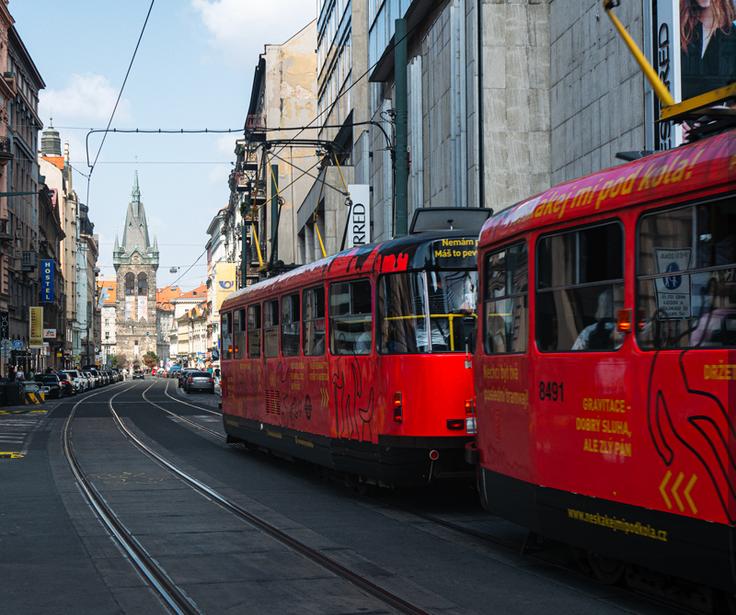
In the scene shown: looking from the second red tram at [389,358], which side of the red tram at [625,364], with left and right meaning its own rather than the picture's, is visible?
front

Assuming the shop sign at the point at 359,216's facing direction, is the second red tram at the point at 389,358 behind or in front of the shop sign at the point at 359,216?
in front

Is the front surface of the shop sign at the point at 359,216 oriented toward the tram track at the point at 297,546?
yes

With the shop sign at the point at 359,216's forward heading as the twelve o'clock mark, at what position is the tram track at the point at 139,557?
The tram track is roughly at 12 o'clock from the shop sign.

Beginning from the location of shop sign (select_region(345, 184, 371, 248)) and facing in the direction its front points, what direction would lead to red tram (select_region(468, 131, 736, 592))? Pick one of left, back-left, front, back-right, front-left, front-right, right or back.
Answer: front

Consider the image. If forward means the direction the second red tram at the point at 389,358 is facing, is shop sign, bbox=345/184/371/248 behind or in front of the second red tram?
in front

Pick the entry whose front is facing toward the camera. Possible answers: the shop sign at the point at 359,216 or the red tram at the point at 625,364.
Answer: the shop sign

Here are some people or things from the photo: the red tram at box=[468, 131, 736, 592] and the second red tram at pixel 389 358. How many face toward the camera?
0

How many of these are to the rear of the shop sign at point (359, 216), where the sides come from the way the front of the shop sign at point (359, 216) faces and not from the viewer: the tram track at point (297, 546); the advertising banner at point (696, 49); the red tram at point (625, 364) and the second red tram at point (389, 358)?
0

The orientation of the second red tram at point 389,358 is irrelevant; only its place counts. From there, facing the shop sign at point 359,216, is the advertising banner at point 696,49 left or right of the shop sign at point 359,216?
right

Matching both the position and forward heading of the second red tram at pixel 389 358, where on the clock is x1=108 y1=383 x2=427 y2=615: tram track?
The tram track is roughly at 8 o'clock from the second red tram.

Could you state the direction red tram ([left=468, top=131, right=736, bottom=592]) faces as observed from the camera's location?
facing away from the viewer and to the left of the viewer

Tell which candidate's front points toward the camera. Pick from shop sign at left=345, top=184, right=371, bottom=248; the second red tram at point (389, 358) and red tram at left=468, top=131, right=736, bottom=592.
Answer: the shop sign

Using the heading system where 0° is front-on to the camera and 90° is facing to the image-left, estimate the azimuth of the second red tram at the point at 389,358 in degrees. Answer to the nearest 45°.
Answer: approximately 135°

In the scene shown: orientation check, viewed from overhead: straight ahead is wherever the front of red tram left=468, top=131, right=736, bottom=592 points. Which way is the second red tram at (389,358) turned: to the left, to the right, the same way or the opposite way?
the same way

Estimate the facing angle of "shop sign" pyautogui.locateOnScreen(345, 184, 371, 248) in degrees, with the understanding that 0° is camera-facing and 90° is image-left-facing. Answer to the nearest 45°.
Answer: approximately 0°
